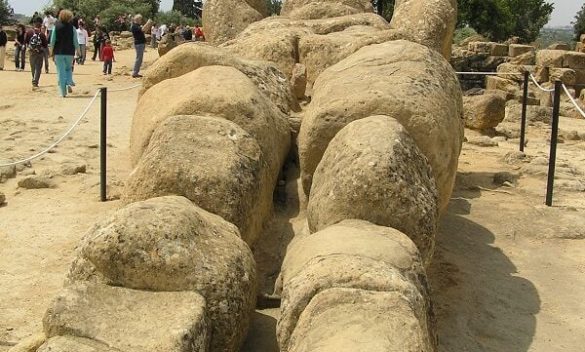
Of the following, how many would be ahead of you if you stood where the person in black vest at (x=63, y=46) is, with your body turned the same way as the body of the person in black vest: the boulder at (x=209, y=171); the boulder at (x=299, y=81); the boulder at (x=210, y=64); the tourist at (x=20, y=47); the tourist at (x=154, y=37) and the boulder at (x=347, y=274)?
2
